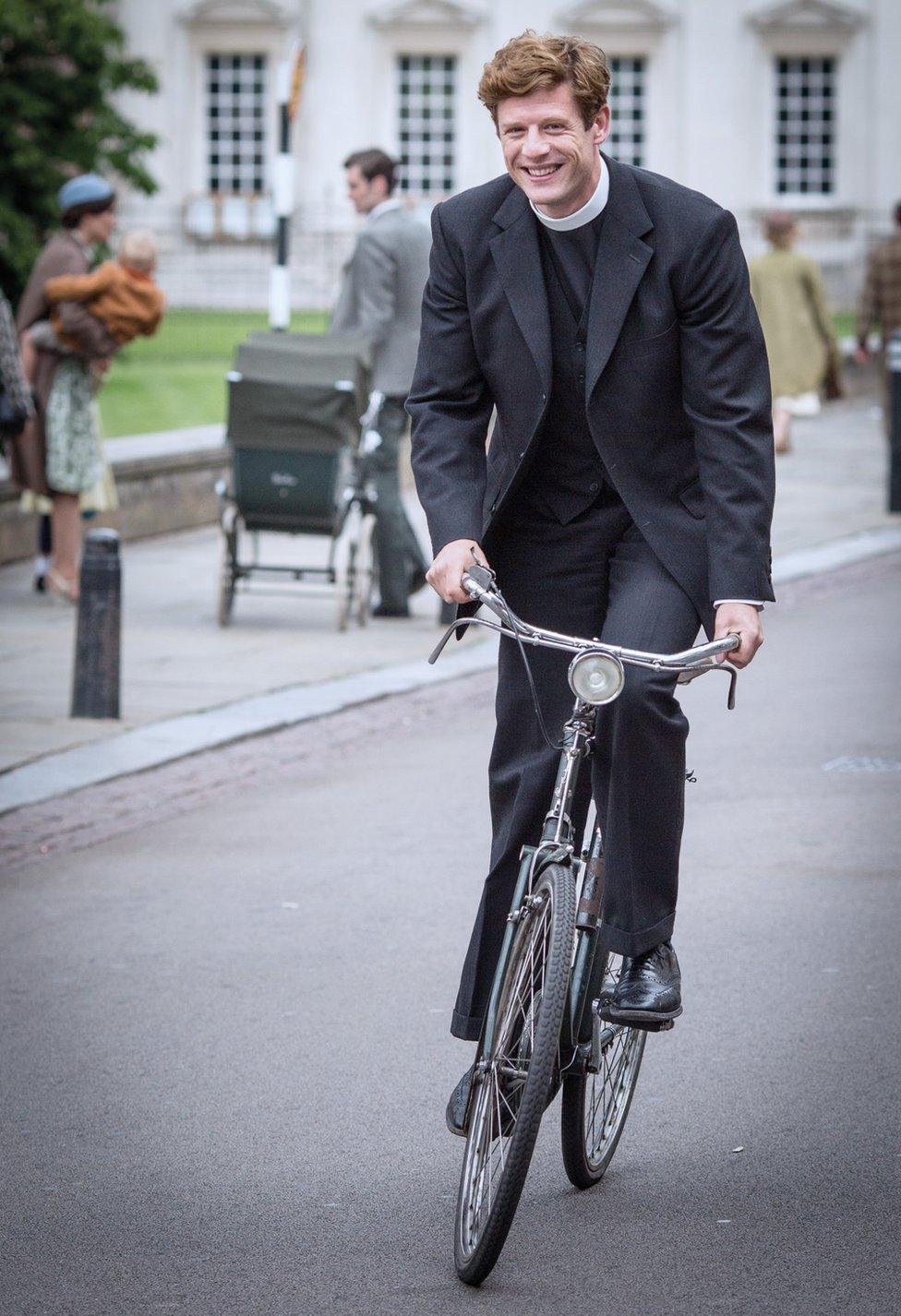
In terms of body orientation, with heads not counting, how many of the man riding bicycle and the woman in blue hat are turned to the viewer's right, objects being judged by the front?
1

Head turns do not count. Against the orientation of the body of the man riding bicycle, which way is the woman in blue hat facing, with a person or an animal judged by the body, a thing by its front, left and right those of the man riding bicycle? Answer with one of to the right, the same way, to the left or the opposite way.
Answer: to the left

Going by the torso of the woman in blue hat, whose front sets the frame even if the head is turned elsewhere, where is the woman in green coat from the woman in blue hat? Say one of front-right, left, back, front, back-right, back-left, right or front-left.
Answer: front-left

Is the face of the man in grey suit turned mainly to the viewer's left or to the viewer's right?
to the viewer's left

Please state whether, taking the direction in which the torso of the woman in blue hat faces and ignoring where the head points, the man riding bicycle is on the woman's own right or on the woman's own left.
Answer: on the woman's own right

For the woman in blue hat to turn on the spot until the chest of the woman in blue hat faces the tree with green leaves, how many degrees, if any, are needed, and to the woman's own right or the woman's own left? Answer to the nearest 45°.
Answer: approximately 90° to the woman's own left

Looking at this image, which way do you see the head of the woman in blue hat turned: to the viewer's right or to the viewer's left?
to the viewer's right

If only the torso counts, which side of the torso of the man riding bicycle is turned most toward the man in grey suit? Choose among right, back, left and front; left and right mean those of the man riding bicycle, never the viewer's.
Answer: back

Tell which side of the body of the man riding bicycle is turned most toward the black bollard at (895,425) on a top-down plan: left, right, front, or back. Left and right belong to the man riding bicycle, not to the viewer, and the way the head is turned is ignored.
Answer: back

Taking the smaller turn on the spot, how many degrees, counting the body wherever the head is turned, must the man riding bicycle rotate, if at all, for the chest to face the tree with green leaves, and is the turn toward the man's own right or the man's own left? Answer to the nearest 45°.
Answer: approximately 180°

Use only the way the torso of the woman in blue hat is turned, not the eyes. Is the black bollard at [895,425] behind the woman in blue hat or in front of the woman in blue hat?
in front

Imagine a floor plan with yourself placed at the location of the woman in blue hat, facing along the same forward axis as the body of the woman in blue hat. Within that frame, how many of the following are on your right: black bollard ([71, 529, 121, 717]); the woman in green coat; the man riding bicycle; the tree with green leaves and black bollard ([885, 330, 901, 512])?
2

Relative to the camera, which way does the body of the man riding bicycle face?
toward the camera

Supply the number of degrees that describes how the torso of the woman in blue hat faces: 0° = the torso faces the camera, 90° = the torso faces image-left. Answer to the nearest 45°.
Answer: approximately 270°

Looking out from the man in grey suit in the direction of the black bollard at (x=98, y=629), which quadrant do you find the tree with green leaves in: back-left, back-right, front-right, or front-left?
back-right

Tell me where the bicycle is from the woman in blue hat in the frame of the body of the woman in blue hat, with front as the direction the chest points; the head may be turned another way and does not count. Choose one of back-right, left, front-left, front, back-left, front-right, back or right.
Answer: right
